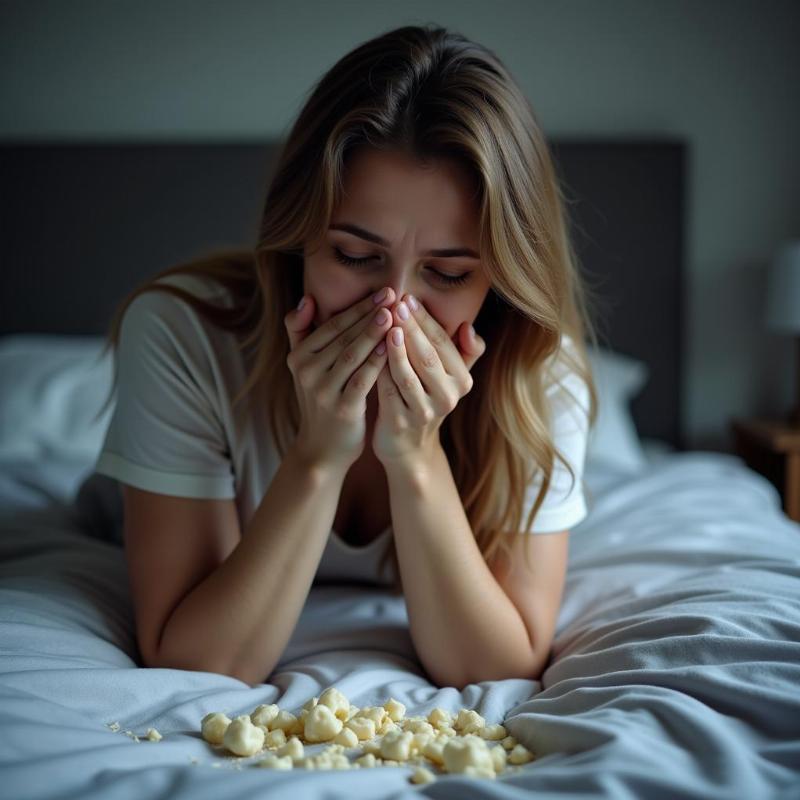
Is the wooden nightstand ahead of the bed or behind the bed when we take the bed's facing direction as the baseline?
behind

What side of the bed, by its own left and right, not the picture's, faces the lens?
front
